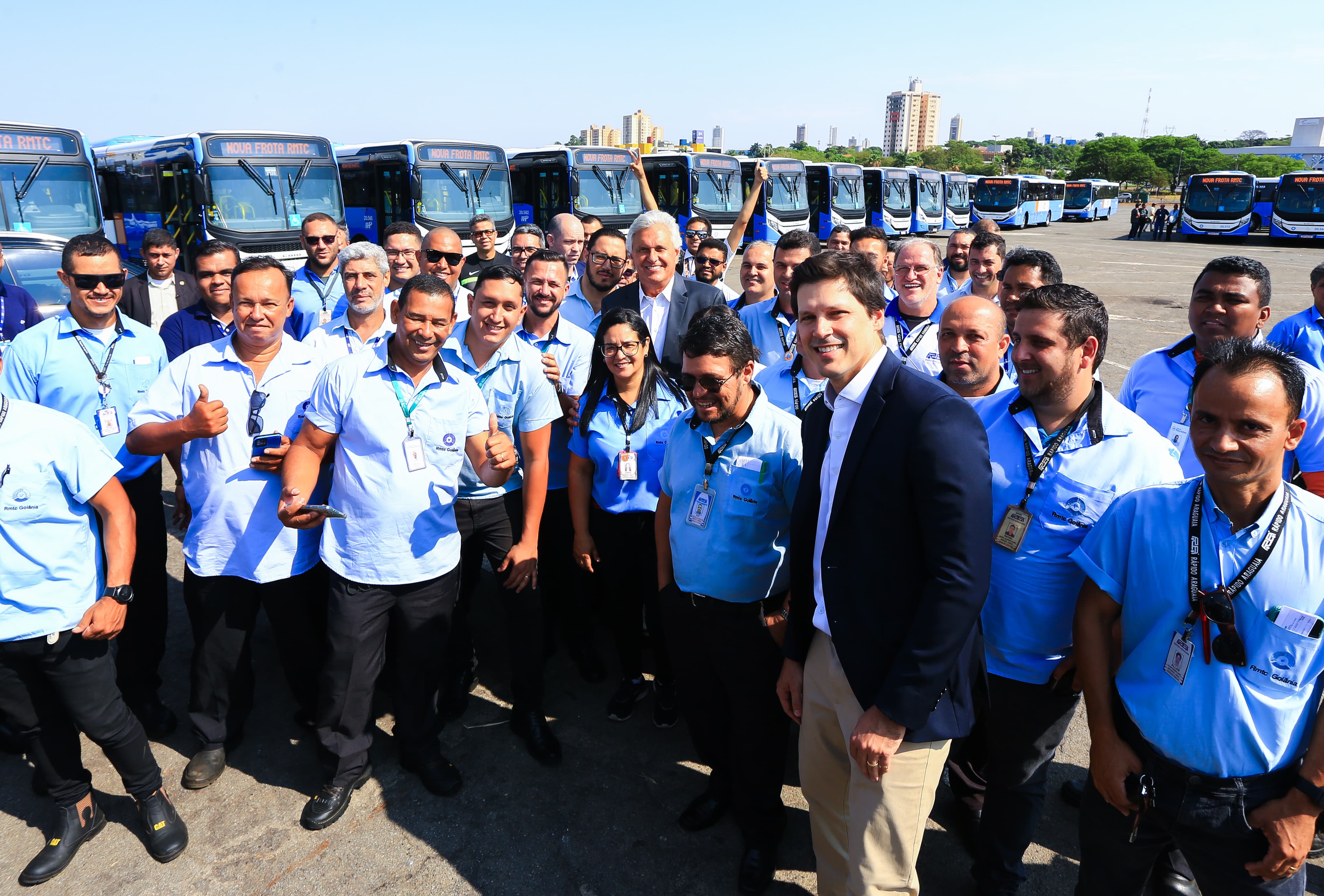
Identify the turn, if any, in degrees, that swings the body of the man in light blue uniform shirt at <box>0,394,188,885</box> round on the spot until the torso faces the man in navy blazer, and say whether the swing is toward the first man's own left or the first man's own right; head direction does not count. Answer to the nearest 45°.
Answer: approximately 90° to the first man's own left

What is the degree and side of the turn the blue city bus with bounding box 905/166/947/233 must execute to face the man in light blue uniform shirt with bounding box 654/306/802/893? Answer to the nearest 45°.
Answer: approximately 45° to its right

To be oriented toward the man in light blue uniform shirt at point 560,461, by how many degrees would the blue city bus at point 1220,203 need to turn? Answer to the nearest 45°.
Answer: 0° — it already faces them

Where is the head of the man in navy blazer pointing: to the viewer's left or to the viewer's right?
to the viewer's left
